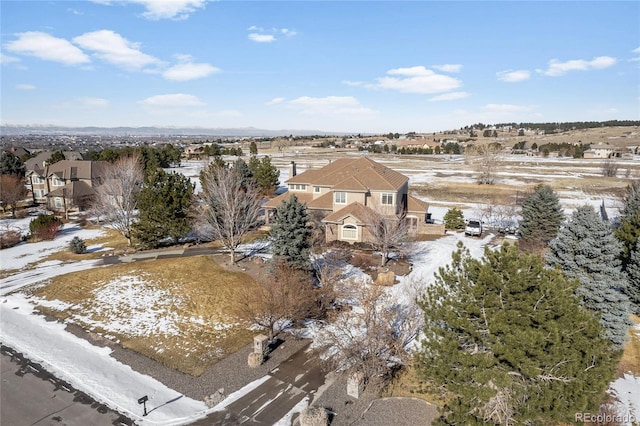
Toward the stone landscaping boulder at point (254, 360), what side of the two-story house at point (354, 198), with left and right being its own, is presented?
front

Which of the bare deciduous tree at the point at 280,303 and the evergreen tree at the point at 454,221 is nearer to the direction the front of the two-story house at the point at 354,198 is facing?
the bare deciduous tree

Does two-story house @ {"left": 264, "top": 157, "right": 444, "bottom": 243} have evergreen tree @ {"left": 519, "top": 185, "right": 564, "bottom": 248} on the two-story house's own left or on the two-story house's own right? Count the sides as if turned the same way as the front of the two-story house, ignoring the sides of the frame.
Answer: on the two-story house's own left

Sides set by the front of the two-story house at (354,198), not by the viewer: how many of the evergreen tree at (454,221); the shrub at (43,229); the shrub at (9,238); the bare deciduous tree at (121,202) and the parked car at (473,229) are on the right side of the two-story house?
3

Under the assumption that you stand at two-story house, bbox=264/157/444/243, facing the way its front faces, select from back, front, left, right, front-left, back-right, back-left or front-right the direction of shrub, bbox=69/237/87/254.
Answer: right

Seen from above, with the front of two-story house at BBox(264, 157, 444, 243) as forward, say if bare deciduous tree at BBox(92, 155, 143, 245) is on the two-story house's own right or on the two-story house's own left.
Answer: on the two-story house's own right

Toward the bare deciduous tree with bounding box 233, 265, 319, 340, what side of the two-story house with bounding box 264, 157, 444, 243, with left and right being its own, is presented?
front

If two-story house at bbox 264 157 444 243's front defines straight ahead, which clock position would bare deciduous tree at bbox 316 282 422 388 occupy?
The bare deciduous tree is roughly at 12 o'clock from the two-story house.

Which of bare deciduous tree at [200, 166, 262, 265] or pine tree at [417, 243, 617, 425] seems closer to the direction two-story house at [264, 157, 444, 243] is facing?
the pine tree

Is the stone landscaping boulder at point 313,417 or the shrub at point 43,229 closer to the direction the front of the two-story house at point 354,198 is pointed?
the stone landscaping boulder

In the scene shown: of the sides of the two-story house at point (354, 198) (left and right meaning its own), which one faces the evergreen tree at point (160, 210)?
right

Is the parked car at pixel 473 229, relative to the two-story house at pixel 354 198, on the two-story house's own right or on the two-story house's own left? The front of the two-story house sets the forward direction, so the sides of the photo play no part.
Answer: on the two-story house's own left

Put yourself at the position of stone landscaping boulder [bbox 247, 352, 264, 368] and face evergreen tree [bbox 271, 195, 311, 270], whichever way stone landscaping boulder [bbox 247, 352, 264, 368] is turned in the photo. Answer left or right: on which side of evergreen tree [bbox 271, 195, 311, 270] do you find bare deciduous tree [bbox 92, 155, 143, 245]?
left

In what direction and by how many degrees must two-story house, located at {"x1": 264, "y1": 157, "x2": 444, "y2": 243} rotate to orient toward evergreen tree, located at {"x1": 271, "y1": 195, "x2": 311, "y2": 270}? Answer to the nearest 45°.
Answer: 0° — it already faces it

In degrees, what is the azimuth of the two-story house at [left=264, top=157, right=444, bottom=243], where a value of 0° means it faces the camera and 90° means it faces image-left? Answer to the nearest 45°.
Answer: approximately 0°
